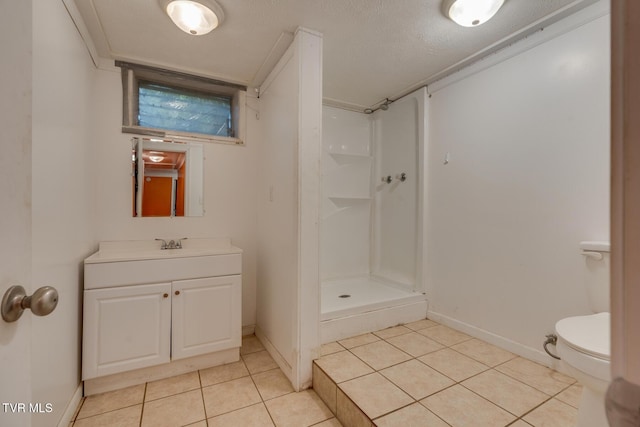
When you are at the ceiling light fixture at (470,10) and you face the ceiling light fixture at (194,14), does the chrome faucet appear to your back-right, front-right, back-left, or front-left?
front-right

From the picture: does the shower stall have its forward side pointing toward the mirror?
no

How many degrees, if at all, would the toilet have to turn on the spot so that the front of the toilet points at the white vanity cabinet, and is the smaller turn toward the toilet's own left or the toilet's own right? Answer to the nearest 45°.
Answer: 0° — it already faces it

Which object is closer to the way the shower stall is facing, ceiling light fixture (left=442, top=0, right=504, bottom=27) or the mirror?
the ceiling light fixture

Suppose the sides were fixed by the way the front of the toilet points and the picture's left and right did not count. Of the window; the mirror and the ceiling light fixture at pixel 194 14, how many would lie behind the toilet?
0

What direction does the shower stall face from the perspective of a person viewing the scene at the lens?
facing the viewer and to the right of the viewer

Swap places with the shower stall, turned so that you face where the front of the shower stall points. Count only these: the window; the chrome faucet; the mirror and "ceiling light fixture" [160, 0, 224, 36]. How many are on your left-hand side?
0

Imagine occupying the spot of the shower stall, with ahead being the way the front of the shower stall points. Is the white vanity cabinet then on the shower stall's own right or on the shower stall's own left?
on the shower stall's own right

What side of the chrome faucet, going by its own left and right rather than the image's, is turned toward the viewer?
front

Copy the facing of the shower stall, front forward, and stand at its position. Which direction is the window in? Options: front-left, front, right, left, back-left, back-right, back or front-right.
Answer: right

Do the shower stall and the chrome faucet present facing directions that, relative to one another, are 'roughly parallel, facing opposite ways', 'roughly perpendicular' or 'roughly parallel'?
roughly parallel

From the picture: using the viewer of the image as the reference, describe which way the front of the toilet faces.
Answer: facing the viewer and to the left of the viewer

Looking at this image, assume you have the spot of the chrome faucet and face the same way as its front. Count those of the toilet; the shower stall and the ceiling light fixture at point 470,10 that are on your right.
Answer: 0

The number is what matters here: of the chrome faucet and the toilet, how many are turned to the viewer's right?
0

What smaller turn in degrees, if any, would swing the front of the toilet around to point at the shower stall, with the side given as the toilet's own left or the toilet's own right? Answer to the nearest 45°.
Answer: approximately 90° to the toilet's own right

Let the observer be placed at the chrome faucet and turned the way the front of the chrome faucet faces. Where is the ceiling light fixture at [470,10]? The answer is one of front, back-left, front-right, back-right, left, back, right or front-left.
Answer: front-left

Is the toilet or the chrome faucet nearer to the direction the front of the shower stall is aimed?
the toilet

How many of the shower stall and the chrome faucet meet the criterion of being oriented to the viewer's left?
0

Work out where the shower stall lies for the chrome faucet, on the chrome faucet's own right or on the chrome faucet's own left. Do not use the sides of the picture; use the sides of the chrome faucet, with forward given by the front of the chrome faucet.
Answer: on the chrome faucet's own left
